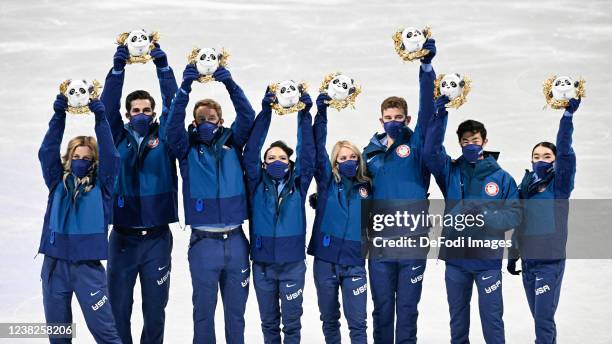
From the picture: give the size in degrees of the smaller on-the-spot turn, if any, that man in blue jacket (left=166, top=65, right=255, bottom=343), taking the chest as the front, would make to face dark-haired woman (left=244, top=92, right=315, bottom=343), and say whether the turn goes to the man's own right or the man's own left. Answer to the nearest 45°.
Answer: approximately 90° to the man's own left

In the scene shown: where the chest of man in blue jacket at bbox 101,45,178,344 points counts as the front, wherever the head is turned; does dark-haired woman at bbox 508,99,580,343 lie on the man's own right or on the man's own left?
on the man's own left

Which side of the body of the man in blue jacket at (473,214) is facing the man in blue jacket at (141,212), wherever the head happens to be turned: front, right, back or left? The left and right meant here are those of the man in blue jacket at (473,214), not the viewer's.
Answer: right

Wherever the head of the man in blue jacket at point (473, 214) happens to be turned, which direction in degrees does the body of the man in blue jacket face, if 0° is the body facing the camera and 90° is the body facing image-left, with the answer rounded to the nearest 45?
approximately 0°

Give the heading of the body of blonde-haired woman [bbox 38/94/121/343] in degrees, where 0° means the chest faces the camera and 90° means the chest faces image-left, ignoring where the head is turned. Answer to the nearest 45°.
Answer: approximately 0°

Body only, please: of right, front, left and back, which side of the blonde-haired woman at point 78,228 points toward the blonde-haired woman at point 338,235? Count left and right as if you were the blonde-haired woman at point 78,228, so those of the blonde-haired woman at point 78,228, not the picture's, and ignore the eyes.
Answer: left

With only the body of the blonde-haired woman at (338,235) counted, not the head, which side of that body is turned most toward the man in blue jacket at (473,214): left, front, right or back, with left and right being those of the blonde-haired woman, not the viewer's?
left

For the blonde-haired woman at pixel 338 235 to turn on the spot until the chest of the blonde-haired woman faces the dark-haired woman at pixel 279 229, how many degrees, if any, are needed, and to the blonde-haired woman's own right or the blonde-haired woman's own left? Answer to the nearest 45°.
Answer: approximately 90° to the blonde-haired woman's own right

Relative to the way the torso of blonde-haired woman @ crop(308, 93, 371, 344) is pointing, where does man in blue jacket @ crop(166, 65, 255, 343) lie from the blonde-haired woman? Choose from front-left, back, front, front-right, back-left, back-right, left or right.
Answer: right

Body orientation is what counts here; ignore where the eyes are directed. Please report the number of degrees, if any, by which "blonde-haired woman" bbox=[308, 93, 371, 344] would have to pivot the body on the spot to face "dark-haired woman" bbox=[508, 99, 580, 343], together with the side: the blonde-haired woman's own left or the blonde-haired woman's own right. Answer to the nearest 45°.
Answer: approximately 90° to the blonde-haired woman's own left

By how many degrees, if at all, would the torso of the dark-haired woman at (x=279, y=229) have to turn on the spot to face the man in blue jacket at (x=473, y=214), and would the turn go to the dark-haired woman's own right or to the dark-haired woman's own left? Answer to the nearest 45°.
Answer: approximately 90° to the dark-haired woman's own left

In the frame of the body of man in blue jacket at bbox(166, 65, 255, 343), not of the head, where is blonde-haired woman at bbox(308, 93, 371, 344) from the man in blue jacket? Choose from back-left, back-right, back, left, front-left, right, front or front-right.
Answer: left
